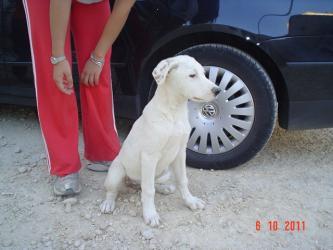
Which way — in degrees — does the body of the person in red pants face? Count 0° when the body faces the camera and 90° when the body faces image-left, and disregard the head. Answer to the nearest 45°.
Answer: approximately 0°

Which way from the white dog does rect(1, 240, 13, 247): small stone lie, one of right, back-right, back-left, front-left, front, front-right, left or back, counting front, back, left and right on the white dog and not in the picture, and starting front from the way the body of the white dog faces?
back-right

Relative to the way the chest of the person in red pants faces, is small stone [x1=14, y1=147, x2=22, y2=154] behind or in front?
behind

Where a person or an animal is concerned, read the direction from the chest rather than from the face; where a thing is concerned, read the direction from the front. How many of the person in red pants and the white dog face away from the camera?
0
